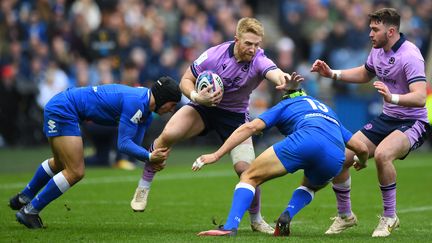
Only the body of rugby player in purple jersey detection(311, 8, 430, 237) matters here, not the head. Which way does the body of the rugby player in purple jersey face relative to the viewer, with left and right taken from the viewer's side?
facing the viewer and to the left of the viewer

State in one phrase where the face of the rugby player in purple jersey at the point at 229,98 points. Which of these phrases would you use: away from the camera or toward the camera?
toward the camera

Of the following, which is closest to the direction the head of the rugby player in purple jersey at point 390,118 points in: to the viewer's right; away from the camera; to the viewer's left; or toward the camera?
to the viewer's left

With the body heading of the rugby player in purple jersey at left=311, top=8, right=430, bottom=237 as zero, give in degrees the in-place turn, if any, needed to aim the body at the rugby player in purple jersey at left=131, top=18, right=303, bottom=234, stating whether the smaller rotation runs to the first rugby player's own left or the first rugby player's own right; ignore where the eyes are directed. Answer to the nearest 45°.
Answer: approximately 45° to the first rugby player's own right
